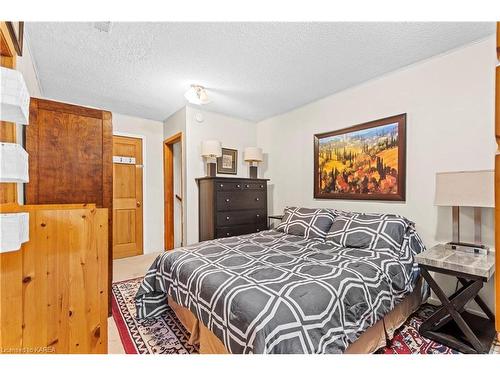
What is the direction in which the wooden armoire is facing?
to the viewer's right

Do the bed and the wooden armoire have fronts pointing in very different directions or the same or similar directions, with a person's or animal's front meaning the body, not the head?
very different directions

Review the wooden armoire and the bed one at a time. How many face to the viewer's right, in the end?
1

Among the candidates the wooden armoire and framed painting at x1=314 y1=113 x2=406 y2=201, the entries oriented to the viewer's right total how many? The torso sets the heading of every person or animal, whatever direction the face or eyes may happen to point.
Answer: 1

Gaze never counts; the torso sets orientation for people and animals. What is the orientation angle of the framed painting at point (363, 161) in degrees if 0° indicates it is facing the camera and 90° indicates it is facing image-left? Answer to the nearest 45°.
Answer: approximately 45°

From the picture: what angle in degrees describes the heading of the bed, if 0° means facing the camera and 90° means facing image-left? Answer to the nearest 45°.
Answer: approximately 45°

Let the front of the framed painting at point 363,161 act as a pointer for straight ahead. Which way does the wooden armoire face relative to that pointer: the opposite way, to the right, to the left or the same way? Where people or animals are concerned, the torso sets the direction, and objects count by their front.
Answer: the opposite way

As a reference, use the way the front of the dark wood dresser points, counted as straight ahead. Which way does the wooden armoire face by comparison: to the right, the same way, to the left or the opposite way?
to the left

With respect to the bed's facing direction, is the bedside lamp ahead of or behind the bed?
behind

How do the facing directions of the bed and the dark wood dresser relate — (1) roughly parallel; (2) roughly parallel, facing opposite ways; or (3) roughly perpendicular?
roughly perpendicular

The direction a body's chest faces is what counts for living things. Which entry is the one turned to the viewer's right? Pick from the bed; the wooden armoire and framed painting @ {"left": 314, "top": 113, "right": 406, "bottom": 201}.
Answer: the wooden armoire

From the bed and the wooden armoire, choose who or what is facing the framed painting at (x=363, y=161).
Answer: the wooden armoire
